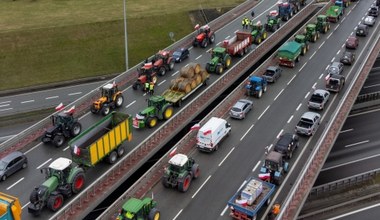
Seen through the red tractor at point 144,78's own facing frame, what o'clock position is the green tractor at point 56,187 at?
The green tractor is roughly at 11 o'clock from the red tractor.

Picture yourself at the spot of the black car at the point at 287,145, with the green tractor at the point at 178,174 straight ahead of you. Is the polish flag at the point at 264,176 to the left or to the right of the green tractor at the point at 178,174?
left

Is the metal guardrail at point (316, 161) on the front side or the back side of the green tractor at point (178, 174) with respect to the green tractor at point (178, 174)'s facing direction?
on the front side

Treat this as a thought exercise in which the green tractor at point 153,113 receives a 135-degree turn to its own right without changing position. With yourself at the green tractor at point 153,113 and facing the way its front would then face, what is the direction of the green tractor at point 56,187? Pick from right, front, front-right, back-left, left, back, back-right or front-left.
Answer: back-left

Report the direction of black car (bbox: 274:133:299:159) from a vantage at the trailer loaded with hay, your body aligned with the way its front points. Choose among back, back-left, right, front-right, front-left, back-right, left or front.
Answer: left

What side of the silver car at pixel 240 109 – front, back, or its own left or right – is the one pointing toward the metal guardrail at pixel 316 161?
right

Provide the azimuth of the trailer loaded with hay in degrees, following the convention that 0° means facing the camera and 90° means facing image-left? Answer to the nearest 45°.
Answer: approximately 45°

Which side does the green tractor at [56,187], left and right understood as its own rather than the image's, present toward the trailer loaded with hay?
back

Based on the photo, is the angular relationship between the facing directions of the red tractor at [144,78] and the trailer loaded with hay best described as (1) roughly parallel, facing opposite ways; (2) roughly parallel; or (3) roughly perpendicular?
roughly parallel

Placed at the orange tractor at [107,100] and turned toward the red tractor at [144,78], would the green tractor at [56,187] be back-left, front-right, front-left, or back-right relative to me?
back-right

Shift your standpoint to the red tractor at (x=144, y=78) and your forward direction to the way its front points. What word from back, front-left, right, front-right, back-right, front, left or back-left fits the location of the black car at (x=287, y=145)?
left

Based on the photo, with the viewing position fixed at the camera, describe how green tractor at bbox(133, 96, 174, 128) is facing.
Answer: facing the viewer and to the left of the viewer

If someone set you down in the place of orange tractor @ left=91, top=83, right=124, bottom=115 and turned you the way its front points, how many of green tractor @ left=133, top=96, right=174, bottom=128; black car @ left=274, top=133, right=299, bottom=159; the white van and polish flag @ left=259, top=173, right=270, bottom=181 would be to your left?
4

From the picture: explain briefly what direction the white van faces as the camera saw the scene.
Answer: facing away from the viewer and to the right of the viewer

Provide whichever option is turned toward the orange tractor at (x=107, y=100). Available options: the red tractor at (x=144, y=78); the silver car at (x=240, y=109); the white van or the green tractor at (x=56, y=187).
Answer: the red tractor

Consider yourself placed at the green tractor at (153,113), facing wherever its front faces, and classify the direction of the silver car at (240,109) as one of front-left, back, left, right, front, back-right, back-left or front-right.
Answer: back-left

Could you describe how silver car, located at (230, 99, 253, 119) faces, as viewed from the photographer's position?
facing away from the viewer and to the right of the viewer

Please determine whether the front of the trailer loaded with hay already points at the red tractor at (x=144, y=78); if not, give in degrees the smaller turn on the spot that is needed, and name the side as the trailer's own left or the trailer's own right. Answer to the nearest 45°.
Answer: approximately 90° to the trailer's own right
